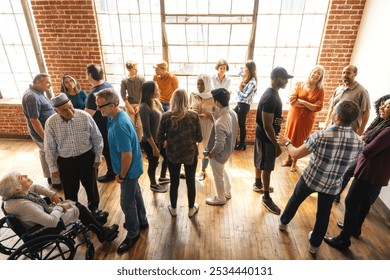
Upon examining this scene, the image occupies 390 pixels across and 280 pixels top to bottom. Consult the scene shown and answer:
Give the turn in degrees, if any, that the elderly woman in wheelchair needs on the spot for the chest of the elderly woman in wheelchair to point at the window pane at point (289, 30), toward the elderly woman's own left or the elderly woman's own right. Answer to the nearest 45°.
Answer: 0° — they already face it

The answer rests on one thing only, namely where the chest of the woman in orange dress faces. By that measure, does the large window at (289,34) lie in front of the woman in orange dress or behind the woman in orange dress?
behind

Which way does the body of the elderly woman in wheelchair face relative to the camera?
to the viewer's right

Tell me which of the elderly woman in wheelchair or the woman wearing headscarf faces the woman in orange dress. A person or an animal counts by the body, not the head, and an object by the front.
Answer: the elderly woman in wheelchair

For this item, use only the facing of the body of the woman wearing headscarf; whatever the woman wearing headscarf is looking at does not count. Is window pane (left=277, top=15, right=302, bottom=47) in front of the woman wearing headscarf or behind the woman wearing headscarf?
behind

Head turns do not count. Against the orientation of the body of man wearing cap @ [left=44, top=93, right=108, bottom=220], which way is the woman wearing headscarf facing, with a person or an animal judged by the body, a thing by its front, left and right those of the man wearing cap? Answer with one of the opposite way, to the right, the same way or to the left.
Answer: the same way

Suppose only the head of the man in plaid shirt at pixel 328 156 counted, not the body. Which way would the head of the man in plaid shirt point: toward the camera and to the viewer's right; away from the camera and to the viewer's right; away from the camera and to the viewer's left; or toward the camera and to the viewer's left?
away from the camera and to the viewer's left
